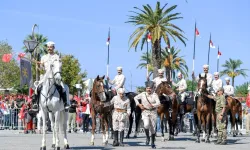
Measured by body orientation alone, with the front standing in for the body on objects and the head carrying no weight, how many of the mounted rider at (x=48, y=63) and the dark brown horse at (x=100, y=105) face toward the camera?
2

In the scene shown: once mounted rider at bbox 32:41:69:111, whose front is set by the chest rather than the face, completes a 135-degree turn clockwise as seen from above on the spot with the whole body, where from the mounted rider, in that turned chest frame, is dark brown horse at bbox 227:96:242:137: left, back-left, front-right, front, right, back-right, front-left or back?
right

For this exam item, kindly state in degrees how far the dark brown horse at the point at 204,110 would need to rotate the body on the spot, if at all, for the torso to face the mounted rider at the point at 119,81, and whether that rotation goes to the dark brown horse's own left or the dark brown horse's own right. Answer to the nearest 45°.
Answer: approximately 90° to the dark brown horse's own right

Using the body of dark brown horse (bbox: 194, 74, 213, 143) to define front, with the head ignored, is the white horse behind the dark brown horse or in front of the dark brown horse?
in front

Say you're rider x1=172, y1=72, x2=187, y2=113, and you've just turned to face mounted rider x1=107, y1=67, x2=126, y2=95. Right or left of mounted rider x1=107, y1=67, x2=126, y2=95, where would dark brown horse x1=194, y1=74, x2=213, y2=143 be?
left

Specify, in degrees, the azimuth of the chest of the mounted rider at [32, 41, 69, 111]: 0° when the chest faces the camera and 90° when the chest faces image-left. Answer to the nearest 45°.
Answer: approximately 0°

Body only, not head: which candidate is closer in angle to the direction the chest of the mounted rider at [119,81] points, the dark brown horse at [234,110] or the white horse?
the white horse
